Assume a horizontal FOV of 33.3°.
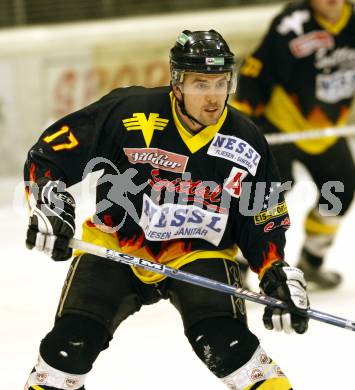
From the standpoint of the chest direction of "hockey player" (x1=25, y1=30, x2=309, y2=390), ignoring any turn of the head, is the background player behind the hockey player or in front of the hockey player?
behind

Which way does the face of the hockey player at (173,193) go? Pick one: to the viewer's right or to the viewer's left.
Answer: to the viewer's right

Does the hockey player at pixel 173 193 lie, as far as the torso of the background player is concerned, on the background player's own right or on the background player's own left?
on the background player's own right

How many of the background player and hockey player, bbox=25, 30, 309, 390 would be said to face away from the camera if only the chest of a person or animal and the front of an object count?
0

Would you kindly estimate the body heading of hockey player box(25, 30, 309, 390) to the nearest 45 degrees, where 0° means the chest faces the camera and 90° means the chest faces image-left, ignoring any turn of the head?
approximately 0°

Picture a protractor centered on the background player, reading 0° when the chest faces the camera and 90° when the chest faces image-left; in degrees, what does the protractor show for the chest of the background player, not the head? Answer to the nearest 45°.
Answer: approximately 315°
